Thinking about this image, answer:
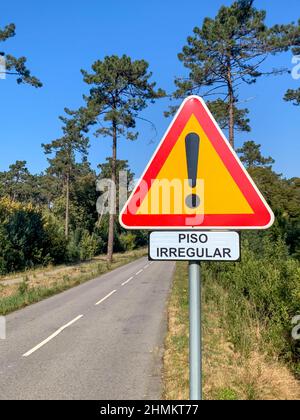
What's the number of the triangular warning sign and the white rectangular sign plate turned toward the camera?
2

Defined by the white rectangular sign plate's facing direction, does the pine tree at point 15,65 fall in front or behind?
behind

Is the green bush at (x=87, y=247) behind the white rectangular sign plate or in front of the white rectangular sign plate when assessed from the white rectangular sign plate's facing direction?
behind

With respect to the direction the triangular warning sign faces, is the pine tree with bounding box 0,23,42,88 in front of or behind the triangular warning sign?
behind

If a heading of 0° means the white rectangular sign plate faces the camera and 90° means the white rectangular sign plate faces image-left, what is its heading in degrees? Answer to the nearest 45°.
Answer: approximately 0°
